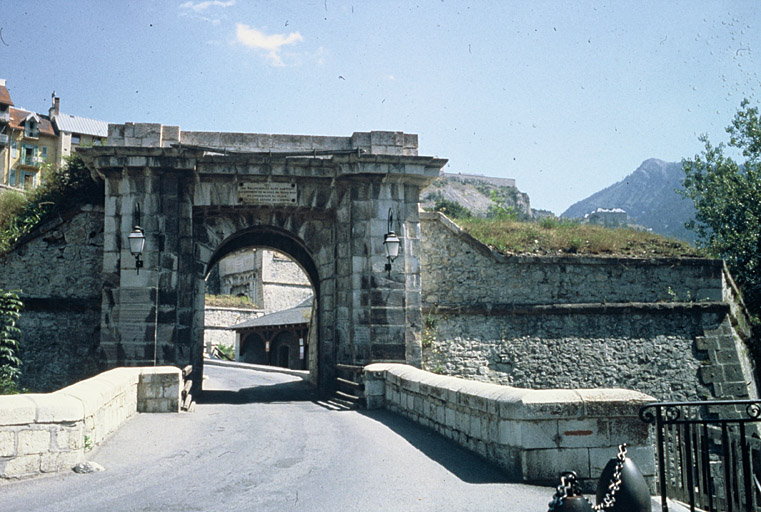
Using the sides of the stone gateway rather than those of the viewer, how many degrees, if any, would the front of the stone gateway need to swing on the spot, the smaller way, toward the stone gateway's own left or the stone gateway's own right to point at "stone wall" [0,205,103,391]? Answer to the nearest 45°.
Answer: approximately 90° to the stone gateway's own right

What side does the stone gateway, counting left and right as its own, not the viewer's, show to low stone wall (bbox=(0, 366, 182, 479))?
front

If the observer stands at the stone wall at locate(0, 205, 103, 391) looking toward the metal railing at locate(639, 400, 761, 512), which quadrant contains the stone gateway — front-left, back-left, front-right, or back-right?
front-left

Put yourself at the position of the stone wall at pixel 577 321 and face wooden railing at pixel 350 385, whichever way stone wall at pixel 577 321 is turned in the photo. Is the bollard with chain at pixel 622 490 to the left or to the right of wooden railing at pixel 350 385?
left

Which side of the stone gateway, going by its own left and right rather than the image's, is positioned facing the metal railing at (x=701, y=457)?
front

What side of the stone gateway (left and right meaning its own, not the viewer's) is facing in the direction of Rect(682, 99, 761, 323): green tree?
left

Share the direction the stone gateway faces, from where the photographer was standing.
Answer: facing the viewer

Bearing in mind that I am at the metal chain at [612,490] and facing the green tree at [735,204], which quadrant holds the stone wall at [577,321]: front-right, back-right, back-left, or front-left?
front-left

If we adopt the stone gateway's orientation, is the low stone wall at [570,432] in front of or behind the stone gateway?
in front

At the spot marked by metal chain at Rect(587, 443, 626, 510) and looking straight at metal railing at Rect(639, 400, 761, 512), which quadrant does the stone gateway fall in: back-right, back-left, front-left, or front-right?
front-left

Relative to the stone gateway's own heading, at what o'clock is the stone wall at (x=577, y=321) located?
The stone wall is roughly at 9 o'clock from the stone gateway.

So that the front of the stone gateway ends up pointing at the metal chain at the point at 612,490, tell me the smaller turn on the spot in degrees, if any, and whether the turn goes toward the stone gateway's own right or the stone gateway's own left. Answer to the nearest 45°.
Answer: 0° — it already faces it
